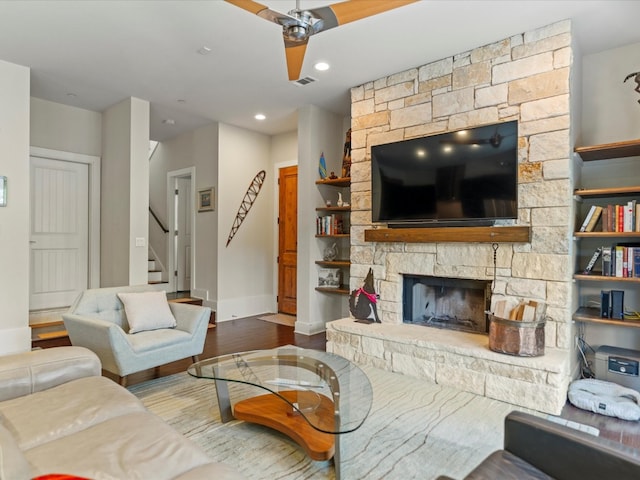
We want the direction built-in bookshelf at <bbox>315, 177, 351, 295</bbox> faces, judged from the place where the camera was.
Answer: facing the viewer and to the left of the viewer

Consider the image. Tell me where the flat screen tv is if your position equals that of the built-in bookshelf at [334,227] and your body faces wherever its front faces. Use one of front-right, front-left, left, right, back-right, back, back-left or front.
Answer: left

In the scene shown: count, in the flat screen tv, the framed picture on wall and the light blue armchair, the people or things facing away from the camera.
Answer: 0

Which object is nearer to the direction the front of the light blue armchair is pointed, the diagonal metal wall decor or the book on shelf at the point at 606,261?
the book on shelf

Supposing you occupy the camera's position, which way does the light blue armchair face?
facing the viewer and to the right of the viewer

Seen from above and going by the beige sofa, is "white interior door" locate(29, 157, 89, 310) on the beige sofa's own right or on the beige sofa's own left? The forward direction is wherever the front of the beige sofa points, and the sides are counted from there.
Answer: on the beige sofa's own left

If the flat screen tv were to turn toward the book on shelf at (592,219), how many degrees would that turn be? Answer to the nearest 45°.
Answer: approximately 135° to its left

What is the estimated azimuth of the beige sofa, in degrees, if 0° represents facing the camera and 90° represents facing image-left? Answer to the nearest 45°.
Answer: approximately 225°

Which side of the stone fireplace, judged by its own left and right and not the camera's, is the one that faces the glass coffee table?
front

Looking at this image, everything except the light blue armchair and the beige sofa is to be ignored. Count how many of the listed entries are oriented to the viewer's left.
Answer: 0

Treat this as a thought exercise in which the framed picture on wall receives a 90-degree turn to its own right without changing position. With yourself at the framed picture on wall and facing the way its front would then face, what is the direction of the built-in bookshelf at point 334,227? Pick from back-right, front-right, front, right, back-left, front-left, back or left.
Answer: back

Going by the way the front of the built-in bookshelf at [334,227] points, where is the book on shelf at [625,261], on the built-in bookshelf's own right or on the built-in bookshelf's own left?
on the built-in bookshelf's own left

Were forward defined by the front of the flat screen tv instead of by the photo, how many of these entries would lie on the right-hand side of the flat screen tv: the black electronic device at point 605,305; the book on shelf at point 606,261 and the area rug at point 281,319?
1

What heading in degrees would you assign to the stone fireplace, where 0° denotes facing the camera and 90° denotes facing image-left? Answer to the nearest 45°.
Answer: approximately 45°

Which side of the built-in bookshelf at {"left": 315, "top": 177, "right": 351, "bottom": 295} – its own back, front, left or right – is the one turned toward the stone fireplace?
left
